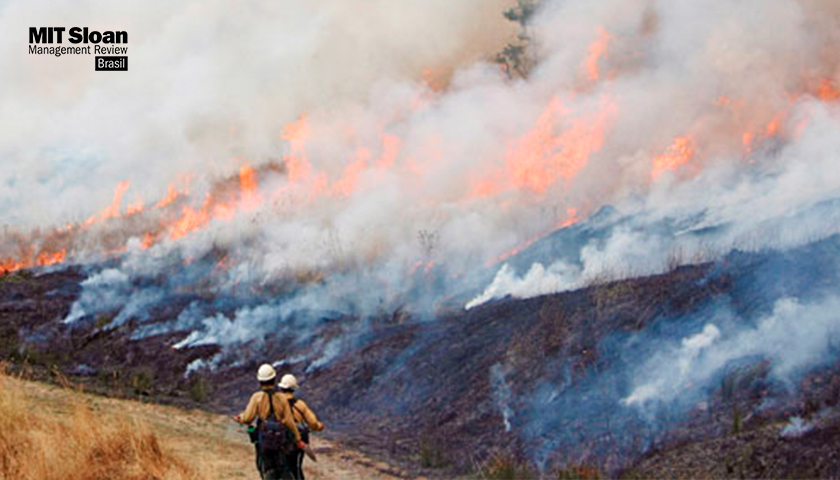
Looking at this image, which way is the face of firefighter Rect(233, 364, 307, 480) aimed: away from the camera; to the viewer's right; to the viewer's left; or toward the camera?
away from the camera

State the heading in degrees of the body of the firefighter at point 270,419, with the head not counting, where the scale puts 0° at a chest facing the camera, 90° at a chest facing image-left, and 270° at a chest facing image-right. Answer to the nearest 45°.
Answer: approximately 180°
